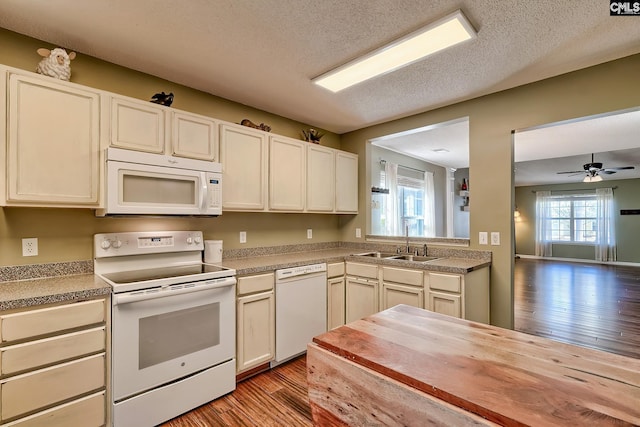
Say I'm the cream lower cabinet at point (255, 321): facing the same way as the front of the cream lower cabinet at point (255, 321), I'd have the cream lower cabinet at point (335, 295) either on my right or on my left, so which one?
on my left

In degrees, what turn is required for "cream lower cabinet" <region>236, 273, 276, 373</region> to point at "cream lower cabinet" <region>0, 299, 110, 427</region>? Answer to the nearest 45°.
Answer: approximately 90° to its right

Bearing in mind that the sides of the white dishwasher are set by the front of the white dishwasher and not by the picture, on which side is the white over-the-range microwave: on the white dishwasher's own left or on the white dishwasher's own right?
on the white dishwasher's own right

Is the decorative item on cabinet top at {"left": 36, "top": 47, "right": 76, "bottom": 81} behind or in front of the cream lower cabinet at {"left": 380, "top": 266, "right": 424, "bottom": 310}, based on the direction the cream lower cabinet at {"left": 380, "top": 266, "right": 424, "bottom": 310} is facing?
in front

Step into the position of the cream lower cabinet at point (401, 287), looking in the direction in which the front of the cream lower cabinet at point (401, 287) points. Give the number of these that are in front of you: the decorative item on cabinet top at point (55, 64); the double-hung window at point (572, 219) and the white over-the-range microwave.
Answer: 2

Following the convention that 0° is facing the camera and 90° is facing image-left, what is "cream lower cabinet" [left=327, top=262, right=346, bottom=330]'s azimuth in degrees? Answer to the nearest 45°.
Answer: approximately 315°

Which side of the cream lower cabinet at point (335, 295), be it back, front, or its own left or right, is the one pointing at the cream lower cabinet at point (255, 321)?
right

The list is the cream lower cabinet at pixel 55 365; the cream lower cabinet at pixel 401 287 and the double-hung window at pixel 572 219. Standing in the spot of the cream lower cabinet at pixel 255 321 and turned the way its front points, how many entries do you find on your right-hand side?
1

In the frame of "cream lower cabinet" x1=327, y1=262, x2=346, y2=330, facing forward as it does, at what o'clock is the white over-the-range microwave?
The white over-the-range microwave is roughly at 3 o'clock from the cream lower cabinet.
